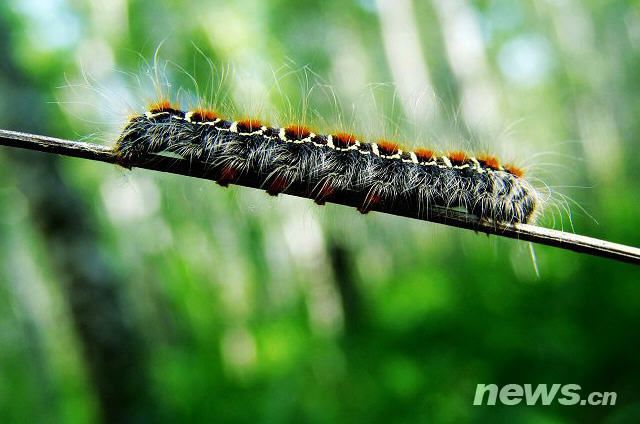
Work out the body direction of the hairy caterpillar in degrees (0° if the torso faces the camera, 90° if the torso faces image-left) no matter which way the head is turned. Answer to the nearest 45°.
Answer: approximately 270°

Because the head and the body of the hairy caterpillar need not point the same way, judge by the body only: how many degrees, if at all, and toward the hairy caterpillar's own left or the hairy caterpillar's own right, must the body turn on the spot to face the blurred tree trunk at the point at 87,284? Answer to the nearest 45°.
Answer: approximately 135° to the hairy caterpillar's own left
